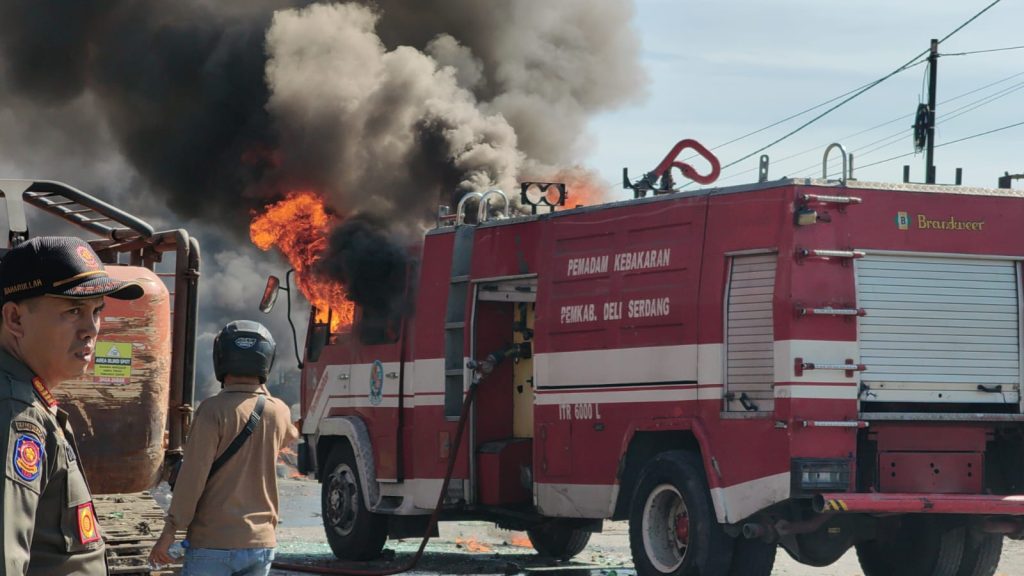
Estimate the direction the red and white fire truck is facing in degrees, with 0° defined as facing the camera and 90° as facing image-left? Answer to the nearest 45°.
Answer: approximately 135°

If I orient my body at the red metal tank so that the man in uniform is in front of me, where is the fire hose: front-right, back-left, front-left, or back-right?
back-left

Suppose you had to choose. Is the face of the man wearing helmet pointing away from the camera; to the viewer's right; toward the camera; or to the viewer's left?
away from the camera

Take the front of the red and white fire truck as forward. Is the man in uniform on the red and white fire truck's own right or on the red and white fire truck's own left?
on the red and white fire truck's own left
